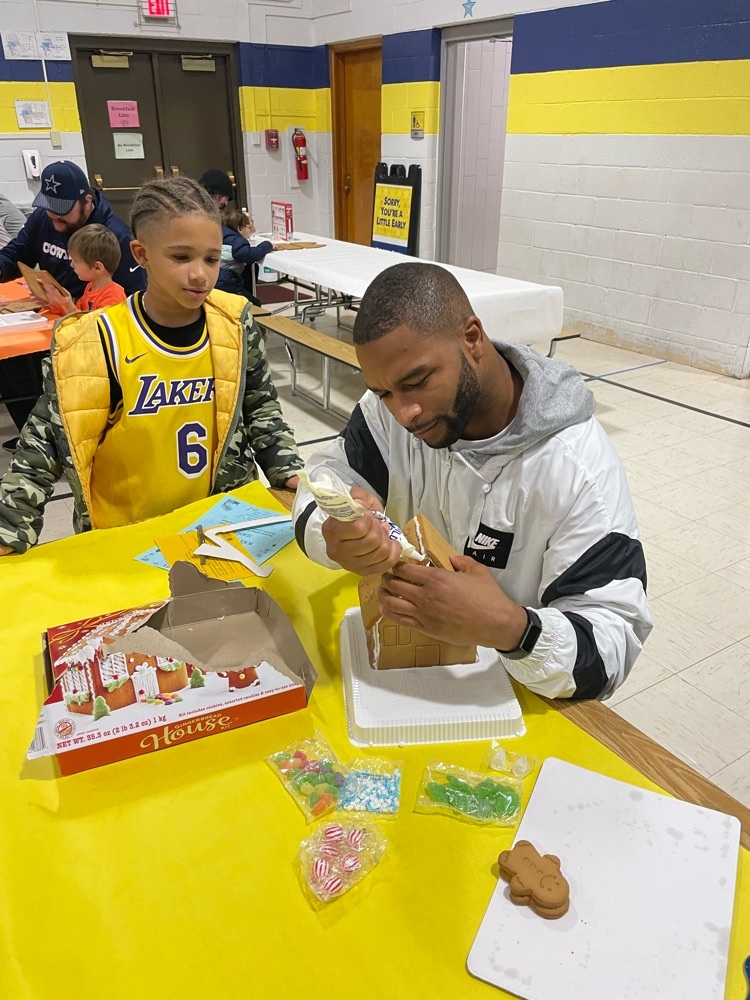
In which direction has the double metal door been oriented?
toward the camera

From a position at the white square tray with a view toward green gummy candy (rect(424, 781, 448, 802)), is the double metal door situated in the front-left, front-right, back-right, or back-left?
back-right

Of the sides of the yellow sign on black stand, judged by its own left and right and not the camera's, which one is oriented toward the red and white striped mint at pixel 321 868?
front

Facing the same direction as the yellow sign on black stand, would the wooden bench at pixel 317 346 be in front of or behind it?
in front

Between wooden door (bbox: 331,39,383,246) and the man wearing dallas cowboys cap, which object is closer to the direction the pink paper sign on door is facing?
the man wearing dallas cowboys cap

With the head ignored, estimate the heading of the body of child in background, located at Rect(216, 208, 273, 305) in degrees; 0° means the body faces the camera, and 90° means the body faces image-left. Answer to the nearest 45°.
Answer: approximately 270°

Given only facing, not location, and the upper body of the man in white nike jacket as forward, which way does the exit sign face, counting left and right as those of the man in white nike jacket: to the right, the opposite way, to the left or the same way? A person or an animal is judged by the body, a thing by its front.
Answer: to the left

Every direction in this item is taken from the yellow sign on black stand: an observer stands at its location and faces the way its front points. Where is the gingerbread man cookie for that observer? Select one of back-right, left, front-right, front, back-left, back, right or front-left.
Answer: front

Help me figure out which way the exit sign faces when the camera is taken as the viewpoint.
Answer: facing the viewer

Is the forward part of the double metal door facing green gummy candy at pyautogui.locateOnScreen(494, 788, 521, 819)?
yes

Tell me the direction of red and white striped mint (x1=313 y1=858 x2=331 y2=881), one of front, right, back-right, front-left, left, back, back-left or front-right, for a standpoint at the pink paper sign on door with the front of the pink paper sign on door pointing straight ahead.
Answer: front

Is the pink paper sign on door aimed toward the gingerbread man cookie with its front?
yes

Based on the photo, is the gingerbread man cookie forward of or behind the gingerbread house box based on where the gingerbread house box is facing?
forward

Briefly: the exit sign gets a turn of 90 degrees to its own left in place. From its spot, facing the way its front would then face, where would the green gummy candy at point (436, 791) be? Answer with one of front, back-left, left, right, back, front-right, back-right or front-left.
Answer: right

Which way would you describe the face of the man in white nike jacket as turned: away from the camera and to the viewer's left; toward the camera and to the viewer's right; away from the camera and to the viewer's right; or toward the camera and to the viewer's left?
toward the camera and to the viewer's left

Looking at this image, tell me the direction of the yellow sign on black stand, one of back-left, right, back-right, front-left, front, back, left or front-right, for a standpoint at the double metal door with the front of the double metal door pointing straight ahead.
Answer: front-left

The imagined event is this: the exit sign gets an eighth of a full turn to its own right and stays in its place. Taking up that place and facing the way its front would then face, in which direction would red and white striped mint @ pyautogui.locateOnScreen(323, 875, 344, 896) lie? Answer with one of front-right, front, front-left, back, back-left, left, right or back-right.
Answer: front-left
